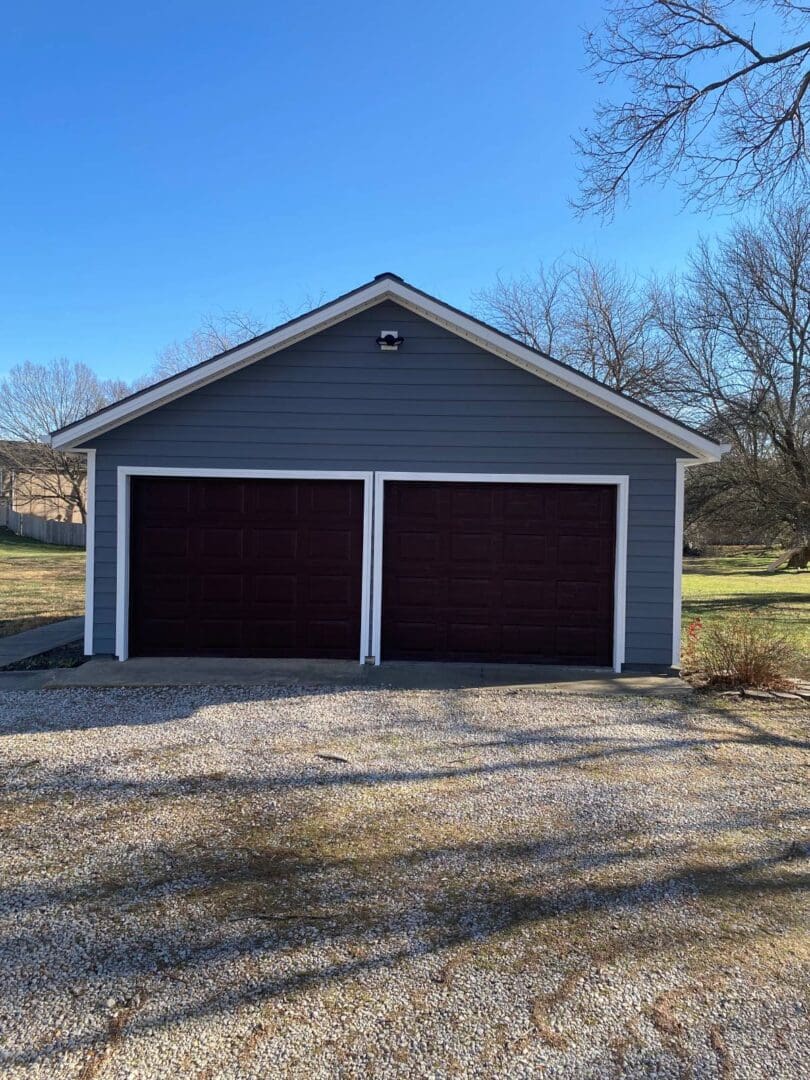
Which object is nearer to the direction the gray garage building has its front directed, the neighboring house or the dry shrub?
the dry shrub

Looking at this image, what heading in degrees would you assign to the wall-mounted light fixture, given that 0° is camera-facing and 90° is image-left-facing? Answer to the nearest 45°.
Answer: approximately 0°

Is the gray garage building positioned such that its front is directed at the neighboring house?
no

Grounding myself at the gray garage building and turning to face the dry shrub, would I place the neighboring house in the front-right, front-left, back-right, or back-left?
back-left

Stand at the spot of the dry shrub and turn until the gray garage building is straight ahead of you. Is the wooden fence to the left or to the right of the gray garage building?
right

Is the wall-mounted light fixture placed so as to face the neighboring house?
no

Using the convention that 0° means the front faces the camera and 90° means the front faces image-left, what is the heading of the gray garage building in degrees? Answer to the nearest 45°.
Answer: approximately 0°

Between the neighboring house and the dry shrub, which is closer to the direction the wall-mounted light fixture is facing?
the dry shrub

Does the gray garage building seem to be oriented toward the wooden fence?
no

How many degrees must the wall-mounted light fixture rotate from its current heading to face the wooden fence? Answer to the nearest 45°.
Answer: approximately 135° to its right
